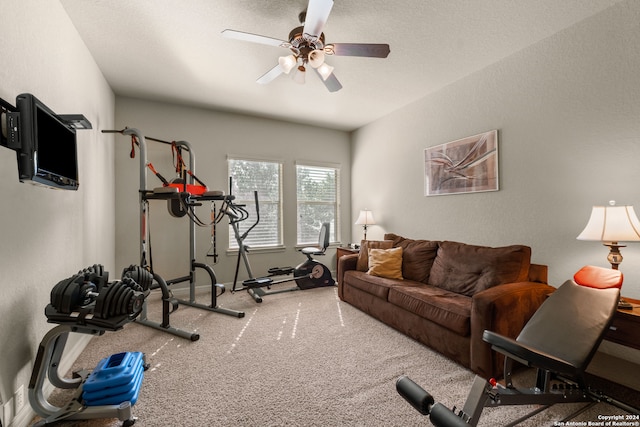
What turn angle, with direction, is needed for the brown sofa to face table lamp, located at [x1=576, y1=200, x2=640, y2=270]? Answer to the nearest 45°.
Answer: approximately 135° to its left

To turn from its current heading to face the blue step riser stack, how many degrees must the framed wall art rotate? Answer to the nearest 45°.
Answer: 0° — it already faces it

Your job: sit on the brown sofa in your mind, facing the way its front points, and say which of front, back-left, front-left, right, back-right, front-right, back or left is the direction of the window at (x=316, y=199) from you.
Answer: right

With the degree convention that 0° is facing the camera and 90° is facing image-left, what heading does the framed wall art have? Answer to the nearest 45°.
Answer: approximately 45°

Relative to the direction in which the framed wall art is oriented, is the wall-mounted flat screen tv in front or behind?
in front

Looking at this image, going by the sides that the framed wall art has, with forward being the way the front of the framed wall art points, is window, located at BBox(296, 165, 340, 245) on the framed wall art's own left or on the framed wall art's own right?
on the framed wall art's own right

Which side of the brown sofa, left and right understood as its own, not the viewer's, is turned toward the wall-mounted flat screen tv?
front

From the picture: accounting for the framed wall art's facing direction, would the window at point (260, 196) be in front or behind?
in front

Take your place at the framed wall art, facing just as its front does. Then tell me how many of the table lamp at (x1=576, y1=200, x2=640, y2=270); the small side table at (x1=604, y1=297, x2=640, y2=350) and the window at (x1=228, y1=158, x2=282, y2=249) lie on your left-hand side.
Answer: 2

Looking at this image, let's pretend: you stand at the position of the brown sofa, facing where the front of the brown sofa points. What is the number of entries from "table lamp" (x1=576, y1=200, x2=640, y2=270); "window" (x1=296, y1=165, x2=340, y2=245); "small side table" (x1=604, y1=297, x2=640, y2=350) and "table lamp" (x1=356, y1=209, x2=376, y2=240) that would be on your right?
2

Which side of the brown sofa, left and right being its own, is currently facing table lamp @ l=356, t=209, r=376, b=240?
right

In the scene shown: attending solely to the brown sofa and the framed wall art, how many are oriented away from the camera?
0

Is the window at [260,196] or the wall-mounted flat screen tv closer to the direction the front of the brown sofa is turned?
the wall-mounted flat screen tv

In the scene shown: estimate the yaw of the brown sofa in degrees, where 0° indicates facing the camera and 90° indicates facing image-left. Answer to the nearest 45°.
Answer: approximately 45°
